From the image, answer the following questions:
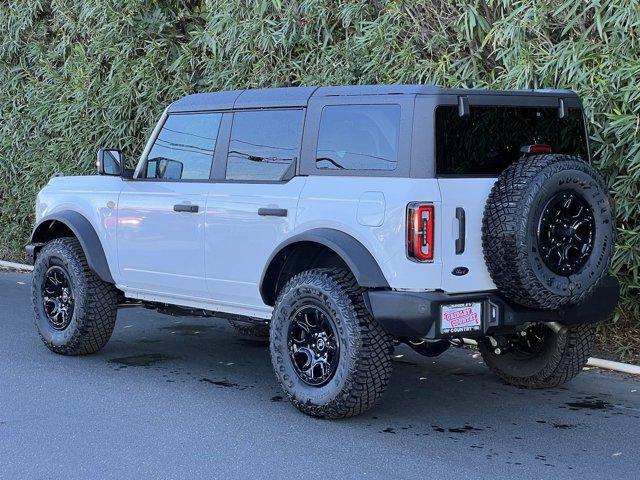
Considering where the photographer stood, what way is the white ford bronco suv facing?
facing away from the viewer and to the left of the viewer

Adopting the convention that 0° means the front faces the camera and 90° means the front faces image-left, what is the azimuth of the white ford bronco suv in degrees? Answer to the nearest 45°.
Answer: approximately 135°
